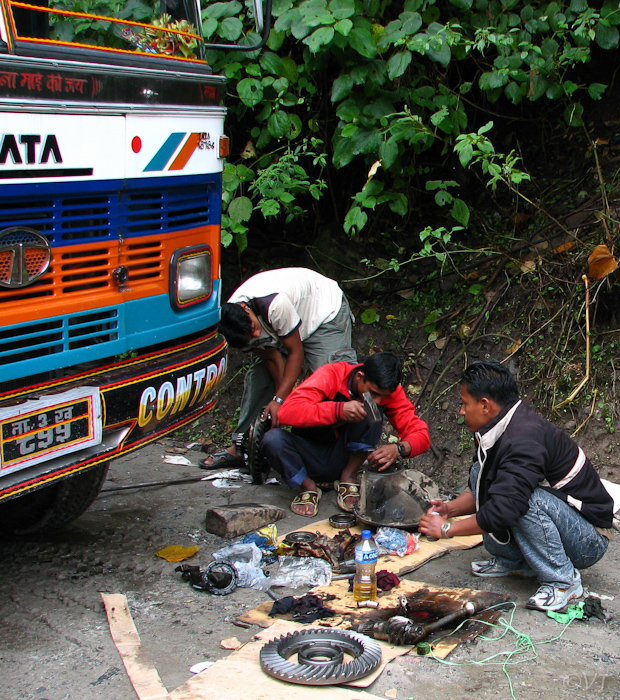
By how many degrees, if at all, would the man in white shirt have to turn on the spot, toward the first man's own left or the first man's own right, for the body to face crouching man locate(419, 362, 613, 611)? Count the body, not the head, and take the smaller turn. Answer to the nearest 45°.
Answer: approximately 135° to the first man's own left

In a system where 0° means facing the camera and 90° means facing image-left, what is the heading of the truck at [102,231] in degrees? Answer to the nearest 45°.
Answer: approximately 315°

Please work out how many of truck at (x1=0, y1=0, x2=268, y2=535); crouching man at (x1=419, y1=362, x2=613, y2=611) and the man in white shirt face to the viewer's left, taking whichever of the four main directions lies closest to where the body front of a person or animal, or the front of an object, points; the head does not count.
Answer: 2

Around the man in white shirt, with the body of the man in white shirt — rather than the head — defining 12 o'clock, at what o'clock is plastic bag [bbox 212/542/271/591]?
The plastic bag is roughly at 9 o'clock from the man in white shirt.

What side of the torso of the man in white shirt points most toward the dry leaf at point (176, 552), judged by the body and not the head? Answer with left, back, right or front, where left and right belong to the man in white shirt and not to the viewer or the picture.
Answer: left

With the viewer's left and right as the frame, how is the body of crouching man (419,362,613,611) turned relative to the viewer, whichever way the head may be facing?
facing to the left of the viewer

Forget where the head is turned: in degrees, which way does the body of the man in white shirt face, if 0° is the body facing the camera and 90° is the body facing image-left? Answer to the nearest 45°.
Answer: approximately 90°

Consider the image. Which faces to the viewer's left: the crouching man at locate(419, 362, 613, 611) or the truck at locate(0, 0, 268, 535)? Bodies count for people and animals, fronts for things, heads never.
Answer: the crouching man

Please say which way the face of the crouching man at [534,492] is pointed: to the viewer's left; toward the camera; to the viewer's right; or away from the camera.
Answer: to the viewer's left

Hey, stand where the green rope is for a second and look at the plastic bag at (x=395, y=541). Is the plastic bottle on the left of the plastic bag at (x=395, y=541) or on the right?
left

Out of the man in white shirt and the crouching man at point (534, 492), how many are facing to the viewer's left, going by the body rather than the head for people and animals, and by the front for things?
2
